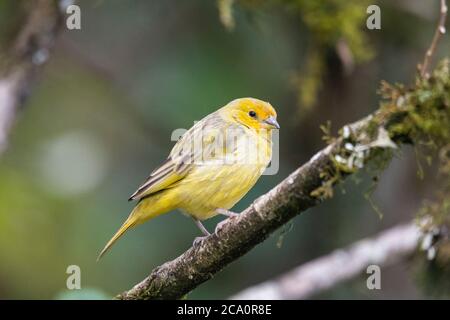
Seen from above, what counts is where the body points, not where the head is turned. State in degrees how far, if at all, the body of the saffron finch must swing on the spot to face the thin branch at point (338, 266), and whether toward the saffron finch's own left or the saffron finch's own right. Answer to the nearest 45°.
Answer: approximately 45° to the saffron finch's own left

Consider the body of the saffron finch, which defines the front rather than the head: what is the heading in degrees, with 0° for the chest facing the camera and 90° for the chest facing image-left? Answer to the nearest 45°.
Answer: approximately 270°
